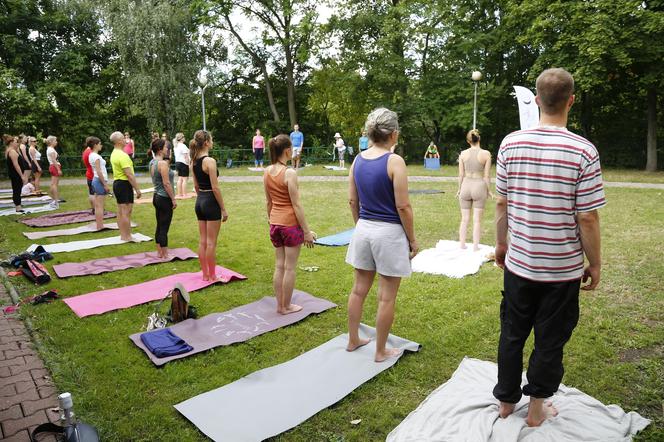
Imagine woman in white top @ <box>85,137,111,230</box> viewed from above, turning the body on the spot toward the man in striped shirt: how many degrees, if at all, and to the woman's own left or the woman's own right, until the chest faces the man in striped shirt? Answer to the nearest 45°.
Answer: approximately 90° to the woman's own right

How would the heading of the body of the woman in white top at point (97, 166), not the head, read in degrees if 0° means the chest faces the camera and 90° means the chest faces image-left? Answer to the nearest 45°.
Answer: approximately 270°

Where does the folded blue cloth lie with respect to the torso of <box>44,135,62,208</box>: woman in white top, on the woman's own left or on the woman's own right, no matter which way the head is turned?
on the woman's own right

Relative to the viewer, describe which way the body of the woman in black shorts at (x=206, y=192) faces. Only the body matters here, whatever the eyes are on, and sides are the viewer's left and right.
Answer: facing away from the viewer and to the right of the viewer

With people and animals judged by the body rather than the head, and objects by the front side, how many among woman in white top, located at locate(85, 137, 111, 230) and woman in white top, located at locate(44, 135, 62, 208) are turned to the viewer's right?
2

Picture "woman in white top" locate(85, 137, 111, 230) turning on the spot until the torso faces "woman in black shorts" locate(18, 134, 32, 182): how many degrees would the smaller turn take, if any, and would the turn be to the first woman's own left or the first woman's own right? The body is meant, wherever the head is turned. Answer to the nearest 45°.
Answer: approximately 90° to the first woman's own left

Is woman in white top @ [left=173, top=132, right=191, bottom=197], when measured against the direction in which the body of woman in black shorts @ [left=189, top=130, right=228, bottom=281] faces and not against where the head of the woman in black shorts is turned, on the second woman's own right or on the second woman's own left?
on the second woman's own left

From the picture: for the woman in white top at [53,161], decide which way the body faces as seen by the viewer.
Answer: to the viewer's right

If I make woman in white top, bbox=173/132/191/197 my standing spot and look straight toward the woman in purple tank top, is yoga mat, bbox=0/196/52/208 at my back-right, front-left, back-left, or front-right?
back-right

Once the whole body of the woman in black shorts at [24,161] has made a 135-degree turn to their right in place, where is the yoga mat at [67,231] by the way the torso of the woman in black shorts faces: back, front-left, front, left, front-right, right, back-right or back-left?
front-left

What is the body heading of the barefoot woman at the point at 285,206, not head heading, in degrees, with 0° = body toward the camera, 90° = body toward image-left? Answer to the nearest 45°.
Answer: approximately 225°

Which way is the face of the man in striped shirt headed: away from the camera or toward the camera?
away from the camera

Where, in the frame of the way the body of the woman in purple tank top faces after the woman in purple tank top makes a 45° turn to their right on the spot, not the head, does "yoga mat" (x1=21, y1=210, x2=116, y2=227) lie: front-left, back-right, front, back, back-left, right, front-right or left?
back-left

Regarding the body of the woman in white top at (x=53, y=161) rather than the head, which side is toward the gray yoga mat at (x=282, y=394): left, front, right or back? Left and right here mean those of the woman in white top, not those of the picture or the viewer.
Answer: right

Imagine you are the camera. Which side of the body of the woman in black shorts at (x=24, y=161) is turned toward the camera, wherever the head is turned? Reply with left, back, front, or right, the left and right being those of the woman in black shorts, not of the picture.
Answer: right

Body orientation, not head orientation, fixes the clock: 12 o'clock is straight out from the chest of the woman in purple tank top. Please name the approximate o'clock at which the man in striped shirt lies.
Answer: The man in striped shirt is roughly at 3 o'clock from the woman in purple tank top.

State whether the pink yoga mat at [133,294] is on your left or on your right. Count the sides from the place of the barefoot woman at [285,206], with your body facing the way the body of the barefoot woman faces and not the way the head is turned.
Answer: on your left
